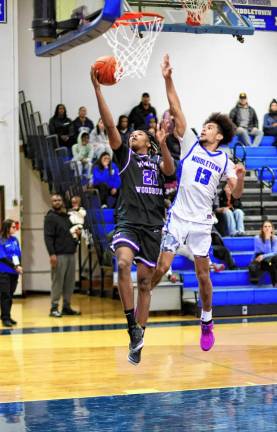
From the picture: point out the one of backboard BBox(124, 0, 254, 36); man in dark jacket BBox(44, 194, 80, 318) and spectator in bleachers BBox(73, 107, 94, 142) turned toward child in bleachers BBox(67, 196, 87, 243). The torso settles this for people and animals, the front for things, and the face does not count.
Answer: the spectator in bleachers

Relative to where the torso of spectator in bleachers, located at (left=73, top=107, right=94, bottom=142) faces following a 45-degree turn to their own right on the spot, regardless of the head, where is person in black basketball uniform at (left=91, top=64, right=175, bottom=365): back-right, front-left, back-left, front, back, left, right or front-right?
front-left

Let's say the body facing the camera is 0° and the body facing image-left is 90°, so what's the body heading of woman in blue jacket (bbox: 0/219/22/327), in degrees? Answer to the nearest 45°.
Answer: approximately 315°

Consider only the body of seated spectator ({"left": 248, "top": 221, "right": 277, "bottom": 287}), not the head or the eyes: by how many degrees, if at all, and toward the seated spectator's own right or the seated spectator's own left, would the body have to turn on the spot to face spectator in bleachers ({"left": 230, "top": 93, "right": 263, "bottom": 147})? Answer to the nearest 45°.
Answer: approximately 180°

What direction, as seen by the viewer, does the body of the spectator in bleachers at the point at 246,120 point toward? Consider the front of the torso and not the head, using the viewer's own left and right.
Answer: facing the viewer

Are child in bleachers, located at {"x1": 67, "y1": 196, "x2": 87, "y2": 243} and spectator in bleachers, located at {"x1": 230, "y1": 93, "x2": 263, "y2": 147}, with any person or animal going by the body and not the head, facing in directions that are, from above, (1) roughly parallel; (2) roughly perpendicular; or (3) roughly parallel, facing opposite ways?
roughly parallel

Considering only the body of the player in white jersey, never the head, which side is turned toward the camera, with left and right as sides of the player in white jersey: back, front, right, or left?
front

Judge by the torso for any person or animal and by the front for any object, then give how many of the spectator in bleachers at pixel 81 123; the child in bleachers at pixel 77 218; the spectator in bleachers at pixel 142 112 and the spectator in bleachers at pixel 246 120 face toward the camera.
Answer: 4

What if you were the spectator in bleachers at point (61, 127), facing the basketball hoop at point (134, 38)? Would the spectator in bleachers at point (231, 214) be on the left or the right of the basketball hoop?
left

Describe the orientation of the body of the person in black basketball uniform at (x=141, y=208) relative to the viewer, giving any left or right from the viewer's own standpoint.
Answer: facing the viewer and to the right of the viewer

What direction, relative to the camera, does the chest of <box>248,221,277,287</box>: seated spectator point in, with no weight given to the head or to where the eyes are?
toward the camera

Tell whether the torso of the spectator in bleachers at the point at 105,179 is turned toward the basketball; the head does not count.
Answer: yes

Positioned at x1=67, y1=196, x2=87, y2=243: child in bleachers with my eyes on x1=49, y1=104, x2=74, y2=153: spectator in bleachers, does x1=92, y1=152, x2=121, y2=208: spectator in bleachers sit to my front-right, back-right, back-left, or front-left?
front-right

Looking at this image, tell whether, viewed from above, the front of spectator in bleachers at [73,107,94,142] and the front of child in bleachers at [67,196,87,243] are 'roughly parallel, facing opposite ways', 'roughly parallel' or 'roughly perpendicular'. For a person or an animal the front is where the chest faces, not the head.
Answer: roughly parallel

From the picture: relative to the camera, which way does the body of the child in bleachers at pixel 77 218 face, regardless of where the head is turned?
toward the camera
